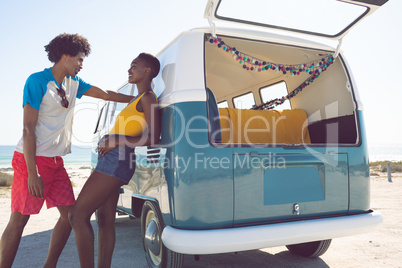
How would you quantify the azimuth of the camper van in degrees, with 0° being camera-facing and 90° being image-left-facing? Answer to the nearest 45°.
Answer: approximately 135°

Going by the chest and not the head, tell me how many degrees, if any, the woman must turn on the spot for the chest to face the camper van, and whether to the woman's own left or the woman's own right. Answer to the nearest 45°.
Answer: approximately 180°

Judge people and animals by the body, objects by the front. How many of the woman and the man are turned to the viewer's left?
1

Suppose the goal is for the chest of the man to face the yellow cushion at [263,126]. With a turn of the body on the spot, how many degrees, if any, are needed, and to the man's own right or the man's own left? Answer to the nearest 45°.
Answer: approximately 45° to the man's own left

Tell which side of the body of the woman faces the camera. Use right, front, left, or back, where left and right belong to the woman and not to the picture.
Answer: left

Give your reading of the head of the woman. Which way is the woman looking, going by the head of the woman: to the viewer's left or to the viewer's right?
to the viewer's left
